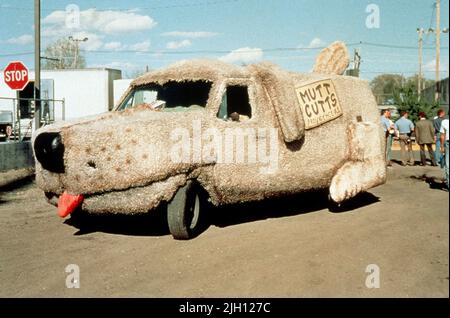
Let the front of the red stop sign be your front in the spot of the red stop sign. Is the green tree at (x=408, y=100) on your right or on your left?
on your left

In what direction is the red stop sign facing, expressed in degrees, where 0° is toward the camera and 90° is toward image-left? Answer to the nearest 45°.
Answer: approximately 0°

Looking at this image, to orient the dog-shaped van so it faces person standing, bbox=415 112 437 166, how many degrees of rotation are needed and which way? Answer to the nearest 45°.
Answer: approximately 135° to its left

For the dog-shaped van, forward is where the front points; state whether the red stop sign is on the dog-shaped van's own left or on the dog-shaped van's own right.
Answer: on the dog-shaped van's own right
